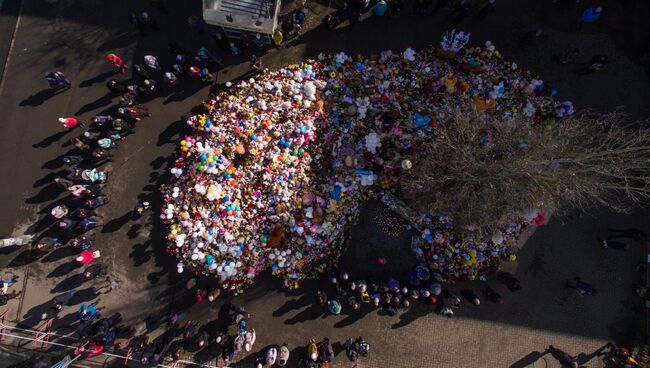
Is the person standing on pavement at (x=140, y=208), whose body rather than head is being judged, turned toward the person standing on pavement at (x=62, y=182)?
no

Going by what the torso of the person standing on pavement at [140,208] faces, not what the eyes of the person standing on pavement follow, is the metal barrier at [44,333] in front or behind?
behind

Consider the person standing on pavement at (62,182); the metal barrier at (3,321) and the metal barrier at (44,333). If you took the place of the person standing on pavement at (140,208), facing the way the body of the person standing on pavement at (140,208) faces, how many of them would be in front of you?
0

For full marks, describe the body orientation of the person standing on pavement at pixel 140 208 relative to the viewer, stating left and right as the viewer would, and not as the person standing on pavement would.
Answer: facing to the right of the viewer

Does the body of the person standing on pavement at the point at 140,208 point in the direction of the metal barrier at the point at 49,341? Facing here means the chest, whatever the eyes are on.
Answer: no

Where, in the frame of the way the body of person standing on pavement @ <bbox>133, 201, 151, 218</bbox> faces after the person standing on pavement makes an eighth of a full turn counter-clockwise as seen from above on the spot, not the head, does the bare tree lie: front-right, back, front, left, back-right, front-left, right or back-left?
right
